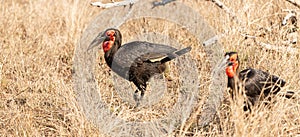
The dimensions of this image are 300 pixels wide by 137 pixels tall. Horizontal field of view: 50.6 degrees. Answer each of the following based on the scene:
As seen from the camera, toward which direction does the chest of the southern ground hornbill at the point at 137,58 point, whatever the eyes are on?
to the viewer's left

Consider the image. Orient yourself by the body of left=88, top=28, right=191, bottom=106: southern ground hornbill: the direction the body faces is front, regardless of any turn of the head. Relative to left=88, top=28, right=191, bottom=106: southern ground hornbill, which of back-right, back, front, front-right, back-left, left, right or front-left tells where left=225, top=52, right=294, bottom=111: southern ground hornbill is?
back-left

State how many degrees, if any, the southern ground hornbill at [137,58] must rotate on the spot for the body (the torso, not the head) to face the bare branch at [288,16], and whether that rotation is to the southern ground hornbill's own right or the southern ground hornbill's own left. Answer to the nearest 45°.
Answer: approximately 180°

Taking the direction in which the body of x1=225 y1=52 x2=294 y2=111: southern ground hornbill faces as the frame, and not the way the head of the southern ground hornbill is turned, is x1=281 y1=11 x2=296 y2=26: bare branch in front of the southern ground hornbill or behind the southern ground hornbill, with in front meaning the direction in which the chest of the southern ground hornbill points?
behind

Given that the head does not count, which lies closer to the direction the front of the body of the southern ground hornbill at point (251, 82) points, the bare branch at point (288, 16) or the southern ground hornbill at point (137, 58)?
the southern ground hornbill

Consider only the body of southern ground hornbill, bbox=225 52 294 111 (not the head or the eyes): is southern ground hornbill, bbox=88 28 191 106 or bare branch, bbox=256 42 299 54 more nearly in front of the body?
the southern ground hornbill

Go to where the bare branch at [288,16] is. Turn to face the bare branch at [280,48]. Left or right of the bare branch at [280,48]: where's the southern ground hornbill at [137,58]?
right

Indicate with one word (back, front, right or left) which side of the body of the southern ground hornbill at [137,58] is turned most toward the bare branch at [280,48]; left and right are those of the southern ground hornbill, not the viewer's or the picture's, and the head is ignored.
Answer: back

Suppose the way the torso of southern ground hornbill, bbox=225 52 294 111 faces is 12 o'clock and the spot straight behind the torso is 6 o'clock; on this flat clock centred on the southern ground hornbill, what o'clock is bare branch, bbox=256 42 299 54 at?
The bare branch is roughly at 5 o'clock from the southern ground hornbill.
